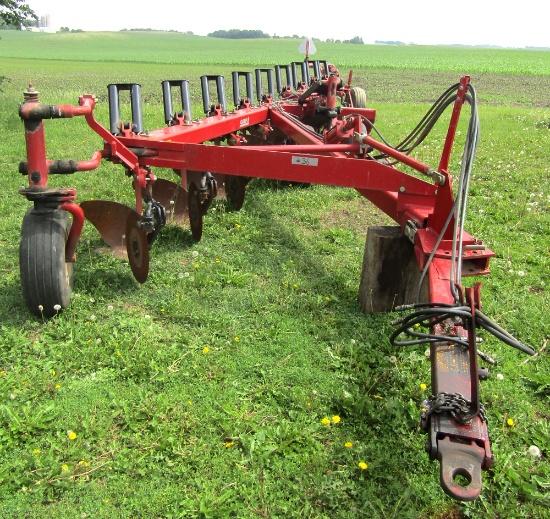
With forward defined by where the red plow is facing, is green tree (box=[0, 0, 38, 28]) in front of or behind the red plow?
behind

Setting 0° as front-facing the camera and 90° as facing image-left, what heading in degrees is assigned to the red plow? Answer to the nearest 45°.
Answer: approximately 0°

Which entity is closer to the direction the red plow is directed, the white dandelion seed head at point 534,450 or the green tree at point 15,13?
the white dandelion seed head
